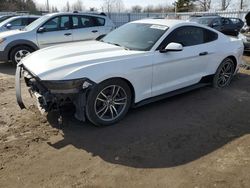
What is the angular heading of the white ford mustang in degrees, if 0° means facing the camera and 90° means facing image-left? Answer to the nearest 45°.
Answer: approximately 45°

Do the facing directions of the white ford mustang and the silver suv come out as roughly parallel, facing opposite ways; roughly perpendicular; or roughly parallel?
roughly parallel

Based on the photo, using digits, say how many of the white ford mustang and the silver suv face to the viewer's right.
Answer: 0

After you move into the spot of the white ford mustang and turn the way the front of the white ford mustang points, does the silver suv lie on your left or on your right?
on your right

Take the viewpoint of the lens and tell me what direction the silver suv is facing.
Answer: facing the viewer and to the left of the viewer

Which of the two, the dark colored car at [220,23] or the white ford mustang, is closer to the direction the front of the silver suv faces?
the white ford mustang

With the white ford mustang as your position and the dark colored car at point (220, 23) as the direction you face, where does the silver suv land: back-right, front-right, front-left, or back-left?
front-left

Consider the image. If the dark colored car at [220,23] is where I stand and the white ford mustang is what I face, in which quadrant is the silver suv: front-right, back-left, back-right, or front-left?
front-right

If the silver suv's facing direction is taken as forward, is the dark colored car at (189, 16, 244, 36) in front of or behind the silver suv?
behind
